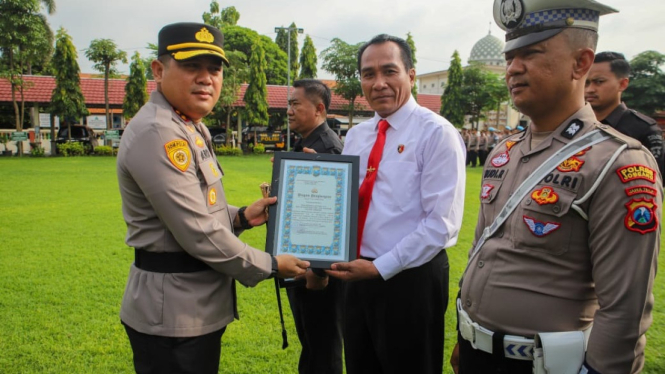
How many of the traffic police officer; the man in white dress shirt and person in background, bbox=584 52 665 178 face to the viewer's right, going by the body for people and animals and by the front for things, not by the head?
0

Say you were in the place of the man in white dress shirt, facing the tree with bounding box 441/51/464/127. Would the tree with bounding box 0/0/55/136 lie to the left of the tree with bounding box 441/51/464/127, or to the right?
left

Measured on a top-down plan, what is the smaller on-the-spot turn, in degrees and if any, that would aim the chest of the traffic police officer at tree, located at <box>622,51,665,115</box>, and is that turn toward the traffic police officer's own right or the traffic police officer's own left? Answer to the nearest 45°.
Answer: approximately 135° to the traffic police officer's own right

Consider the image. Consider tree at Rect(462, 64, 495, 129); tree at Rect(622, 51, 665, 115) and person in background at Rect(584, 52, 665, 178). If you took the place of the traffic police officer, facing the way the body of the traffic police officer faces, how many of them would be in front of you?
0

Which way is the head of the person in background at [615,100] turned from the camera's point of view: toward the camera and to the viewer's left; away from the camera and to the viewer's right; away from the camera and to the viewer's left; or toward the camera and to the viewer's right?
toward the camera and to the viewer's left

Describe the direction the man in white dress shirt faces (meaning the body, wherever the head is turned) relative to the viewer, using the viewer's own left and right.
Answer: facing the viewer and to the left of the viewer

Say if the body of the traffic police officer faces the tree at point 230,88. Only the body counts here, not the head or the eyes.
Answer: no

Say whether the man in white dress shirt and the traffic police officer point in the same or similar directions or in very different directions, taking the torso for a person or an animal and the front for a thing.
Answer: same or similar directions

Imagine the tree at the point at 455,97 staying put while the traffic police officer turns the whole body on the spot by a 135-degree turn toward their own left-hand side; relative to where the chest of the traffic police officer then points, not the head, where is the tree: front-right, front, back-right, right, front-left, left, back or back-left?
left

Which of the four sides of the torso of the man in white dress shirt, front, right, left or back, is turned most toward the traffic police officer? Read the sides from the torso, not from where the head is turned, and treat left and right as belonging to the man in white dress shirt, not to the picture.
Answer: left

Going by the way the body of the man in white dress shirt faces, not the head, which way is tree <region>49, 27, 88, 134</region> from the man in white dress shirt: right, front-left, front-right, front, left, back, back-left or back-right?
right

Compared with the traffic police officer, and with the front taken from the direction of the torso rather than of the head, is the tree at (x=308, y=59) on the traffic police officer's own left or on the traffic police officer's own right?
on the traffic police officer's own right

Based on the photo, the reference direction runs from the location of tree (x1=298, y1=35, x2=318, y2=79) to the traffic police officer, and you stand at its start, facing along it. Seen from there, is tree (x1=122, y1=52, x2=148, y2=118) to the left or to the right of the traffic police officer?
right

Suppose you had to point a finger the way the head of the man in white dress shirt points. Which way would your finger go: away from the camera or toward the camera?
toward the camera

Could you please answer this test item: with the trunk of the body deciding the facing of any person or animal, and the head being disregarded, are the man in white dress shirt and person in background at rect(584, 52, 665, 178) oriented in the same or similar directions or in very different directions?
same or similar directions

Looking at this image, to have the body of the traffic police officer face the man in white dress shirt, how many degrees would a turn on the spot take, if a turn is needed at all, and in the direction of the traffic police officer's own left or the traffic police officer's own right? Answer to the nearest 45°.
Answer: approximately 90° to the traffic police officer's own right

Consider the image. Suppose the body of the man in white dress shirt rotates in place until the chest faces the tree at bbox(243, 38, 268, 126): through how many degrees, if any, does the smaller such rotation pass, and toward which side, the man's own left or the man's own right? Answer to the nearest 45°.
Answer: approximately 135° to the man's own right

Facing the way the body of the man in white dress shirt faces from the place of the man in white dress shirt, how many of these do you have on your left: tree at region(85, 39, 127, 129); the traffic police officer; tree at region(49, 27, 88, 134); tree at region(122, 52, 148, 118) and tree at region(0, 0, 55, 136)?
1

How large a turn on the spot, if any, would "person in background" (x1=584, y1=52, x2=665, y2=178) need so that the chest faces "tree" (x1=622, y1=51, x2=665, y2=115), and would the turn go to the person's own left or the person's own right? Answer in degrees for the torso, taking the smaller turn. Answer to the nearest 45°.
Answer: approximately 135° to the person's own right
